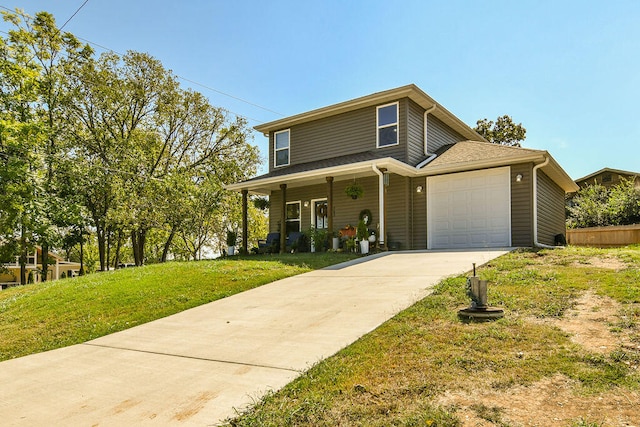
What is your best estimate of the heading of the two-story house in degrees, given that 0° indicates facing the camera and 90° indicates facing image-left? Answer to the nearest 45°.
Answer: approximately 45°

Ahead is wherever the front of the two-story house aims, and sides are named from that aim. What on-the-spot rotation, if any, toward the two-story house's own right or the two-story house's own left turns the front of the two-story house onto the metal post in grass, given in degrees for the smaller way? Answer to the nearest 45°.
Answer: approximately 45° to the two-story house's own left

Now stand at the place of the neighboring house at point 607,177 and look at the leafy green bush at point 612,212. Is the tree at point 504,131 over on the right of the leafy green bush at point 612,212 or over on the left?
right

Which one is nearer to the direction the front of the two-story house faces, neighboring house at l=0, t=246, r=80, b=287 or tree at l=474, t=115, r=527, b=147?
the neighboring house

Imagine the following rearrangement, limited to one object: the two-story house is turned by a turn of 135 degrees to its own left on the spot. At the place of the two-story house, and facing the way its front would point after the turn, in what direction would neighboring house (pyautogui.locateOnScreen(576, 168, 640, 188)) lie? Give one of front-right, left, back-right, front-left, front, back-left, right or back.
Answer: front-left

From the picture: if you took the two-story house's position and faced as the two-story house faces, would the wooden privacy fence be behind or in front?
behind

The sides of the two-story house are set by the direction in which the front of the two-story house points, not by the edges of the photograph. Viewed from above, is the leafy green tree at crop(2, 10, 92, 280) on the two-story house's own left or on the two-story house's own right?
on the two-story house's own right
